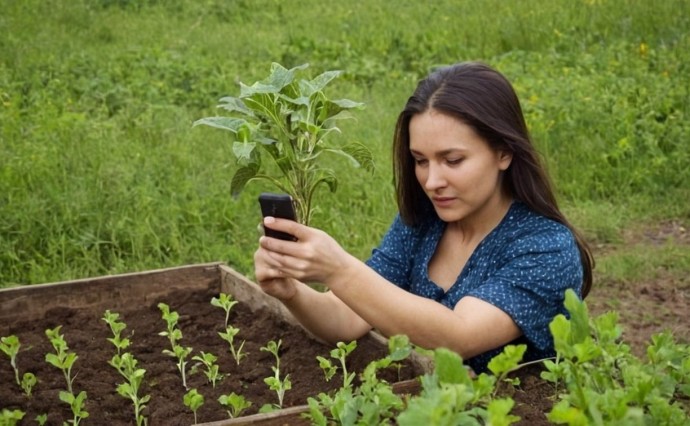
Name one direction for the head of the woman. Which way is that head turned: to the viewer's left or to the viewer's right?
to the viewer's left

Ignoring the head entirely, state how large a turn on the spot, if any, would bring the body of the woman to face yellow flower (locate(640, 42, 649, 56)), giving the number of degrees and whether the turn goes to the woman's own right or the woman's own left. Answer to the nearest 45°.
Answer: approximately 135° to the woman's own right

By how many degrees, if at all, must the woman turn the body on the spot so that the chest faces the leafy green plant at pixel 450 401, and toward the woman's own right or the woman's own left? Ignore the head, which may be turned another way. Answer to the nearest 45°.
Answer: approximately 45° to the woman's own left

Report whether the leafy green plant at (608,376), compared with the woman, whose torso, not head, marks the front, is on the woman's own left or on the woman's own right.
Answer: on the woman's own left

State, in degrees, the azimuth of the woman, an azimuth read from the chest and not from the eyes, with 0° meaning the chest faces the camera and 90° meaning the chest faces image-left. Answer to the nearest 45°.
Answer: approximately 45°

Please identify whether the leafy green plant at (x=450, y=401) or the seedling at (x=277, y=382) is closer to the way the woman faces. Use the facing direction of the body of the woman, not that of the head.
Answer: the seedling

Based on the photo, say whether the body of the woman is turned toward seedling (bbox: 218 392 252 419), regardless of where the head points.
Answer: yes
